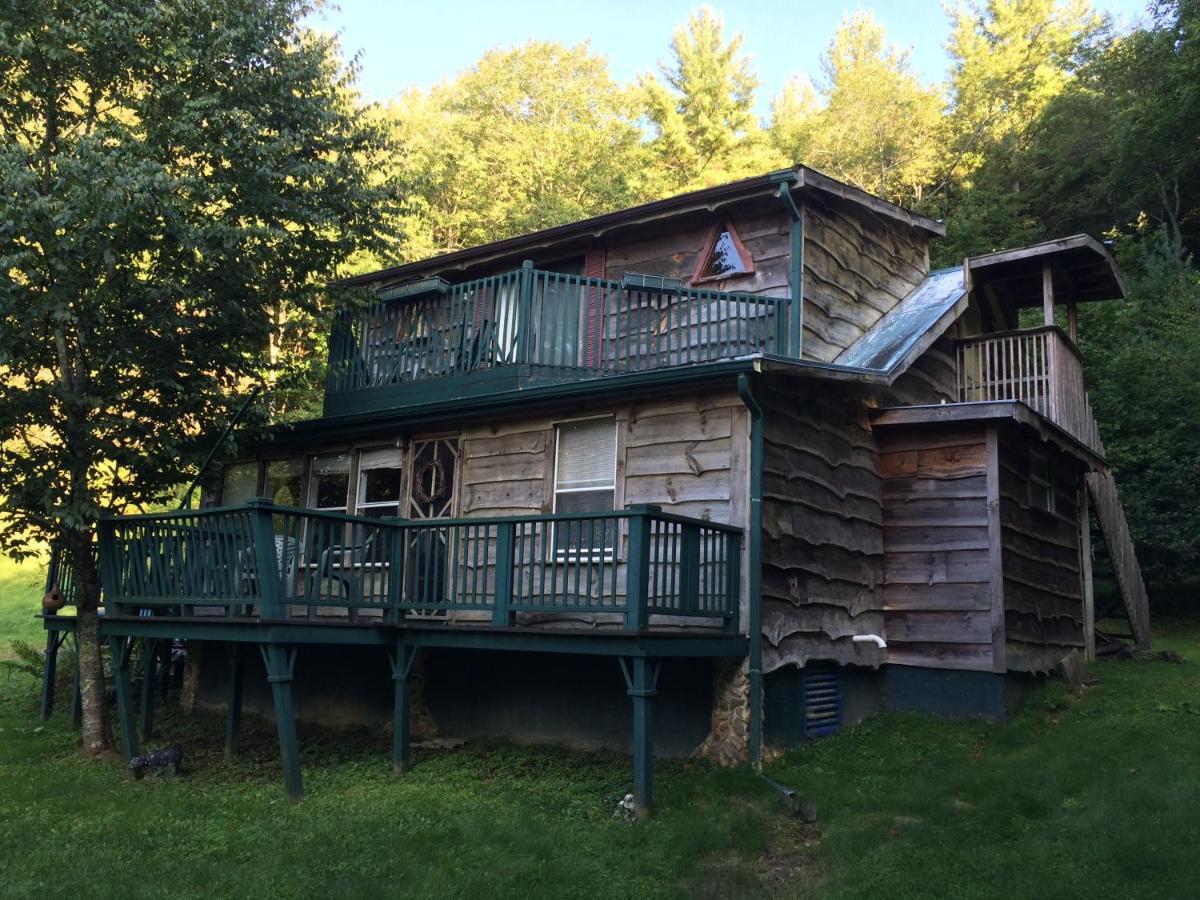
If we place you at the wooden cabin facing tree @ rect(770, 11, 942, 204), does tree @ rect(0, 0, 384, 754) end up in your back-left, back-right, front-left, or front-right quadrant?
back-left

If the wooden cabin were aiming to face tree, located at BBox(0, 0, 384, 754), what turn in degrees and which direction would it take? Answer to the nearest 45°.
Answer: approximately 45° to its right

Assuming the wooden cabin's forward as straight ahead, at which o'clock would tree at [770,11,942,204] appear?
The tree is roughly at 5 o'clock from the wooden cabin.

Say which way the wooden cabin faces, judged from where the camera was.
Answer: facing the viewer and to the left of the viewer

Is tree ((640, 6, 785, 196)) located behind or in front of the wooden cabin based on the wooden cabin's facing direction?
behind

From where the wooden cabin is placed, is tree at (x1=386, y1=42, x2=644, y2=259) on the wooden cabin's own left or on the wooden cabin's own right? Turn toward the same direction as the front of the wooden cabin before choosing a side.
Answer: on the wooden cabin's own right
